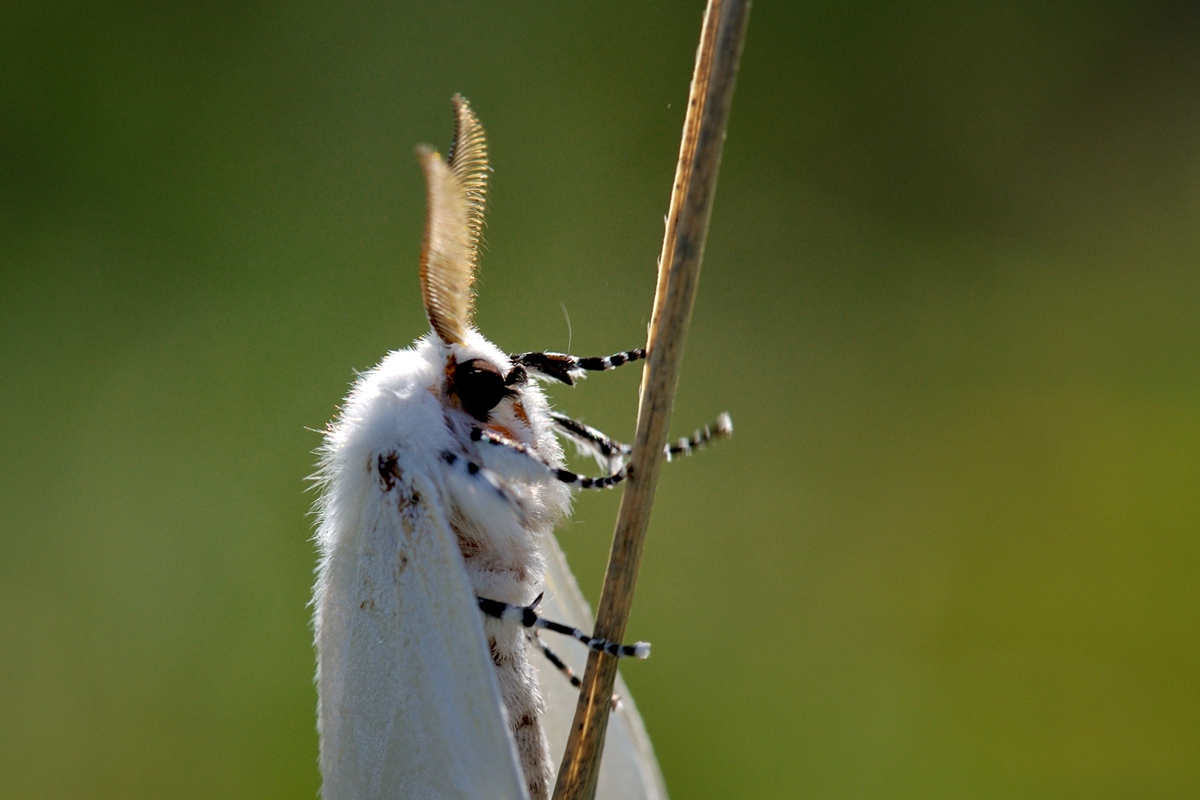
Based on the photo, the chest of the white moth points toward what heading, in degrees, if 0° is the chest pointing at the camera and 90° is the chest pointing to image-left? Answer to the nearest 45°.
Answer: approximately 270°
